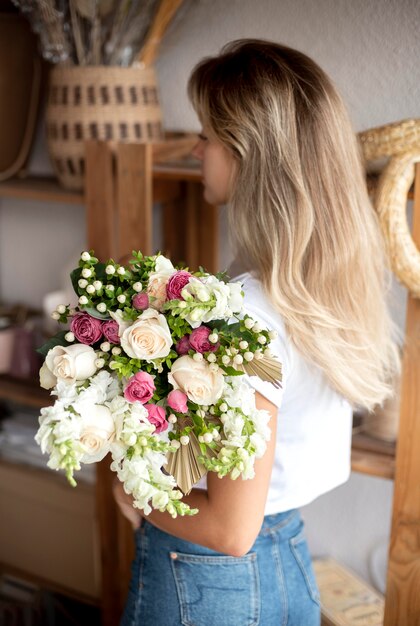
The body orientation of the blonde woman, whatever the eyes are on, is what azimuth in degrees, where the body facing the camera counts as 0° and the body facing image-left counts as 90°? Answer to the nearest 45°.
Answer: approximately 135°

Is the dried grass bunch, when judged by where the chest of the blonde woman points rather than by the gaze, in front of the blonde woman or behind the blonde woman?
in front
